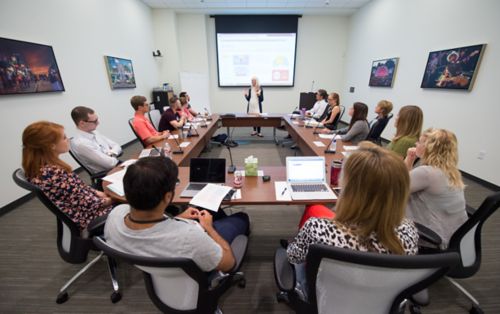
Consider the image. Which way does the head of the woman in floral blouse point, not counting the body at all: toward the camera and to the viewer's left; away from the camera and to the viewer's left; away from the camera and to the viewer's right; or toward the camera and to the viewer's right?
away from the camera and to the viewer's right

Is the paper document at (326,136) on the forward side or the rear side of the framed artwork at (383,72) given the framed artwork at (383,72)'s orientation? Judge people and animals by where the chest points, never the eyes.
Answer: on the forward side

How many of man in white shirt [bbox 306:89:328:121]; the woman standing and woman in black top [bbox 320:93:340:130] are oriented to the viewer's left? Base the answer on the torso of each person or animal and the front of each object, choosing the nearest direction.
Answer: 2

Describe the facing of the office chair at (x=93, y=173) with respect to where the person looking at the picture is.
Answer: facing to the right of the viewer

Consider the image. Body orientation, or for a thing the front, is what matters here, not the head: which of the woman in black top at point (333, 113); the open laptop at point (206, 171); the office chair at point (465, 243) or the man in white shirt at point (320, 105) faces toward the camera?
the open laptop

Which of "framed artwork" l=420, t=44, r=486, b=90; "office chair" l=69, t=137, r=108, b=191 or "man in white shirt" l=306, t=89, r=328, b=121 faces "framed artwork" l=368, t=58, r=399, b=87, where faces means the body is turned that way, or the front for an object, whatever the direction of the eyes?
the office chair

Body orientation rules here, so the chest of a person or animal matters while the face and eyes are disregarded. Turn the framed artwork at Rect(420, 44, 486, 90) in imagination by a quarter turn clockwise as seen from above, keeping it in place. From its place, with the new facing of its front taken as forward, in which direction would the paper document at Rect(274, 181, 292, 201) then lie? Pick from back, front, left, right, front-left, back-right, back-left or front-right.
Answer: back-left

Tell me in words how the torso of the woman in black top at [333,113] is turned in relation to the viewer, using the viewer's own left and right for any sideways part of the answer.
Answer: facing to the left of the viewer

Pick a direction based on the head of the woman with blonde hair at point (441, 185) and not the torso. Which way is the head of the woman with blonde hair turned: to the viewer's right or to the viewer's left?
to the viewer's left

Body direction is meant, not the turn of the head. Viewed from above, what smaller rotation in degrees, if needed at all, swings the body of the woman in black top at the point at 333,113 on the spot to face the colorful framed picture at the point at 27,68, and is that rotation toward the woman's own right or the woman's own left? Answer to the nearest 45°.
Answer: approximately 45° to the woman's own left

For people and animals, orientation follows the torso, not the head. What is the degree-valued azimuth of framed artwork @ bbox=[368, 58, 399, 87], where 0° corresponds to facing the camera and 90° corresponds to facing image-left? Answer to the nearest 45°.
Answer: approximately 45°

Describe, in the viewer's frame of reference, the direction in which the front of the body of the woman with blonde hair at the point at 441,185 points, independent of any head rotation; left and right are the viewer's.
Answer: facing away from the viewer and to the left of the viewer

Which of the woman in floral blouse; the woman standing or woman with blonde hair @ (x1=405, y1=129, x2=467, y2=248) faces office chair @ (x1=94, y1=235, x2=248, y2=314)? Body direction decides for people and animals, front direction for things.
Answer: the woman standing

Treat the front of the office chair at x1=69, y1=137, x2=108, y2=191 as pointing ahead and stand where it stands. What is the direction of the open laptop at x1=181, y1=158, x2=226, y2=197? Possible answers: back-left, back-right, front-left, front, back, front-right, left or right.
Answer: front-right
